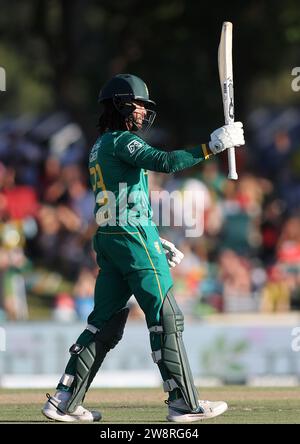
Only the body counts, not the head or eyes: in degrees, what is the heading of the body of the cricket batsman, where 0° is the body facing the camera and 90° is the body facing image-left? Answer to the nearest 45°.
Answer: approximately 270°
